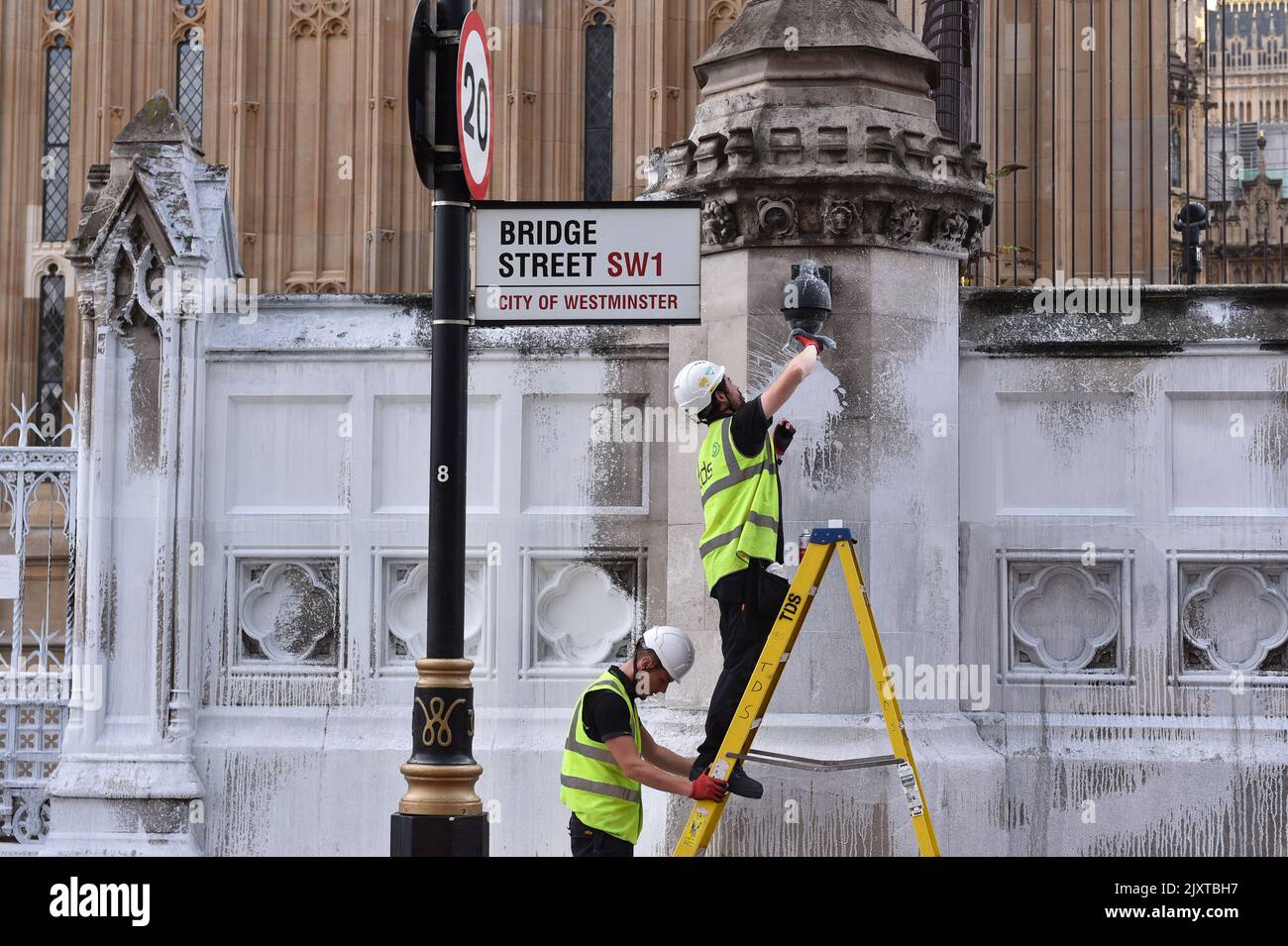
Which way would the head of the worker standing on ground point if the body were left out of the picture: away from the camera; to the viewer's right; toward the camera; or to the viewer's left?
to the viewer's right

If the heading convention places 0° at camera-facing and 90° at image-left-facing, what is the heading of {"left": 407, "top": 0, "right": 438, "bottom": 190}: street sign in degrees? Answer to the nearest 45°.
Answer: approximately 90°

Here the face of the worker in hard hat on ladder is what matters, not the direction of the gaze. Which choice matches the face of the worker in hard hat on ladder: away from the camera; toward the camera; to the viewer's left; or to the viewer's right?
to the viewer's right

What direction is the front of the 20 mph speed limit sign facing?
to the viewer's right

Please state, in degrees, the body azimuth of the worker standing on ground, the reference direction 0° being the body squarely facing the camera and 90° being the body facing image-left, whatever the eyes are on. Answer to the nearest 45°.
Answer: approximately 270°

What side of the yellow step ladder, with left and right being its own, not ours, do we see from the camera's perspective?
left

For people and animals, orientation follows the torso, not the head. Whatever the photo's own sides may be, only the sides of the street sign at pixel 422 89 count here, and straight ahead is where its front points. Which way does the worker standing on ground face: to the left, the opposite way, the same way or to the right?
the opposite way

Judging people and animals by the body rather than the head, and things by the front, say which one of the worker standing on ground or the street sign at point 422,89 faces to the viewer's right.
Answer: the worker standing on ground

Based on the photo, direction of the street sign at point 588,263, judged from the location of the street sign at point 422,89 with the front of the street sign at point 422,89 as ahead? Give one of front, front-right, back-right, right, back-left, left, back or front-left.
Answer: back-right
